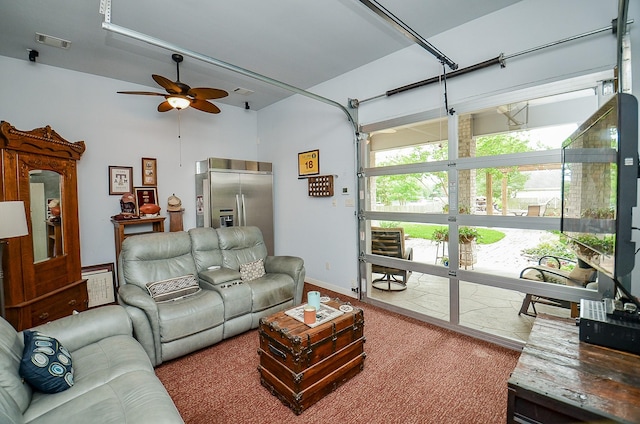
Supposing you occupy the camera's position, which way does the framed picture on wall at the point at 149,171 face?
facing the viewer

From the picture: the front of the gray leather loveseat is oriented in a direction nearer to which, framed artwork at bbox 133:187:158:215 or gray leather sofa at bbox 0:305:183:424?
the gray leather sofa

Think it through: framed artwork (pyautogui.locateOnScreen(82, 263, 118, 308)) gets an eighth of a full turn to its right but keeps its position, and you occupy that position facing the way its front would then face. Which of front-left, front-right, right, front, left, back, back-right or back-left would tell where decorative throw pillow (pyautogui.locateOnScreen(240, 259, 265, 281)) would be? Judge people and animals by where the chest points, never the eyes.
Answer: left

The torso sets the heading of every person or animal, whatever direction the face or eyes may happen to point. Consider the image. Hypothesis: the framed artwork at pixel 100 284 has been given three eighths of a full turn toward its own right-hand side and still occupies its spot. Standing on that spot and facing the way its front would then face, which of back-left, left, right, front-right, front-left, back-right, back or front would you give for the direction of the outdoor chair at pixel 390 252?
back

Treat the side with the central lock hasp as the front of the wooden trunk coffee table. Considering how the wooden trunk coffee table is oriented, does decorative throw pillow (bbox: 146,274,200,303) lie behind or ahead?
behind

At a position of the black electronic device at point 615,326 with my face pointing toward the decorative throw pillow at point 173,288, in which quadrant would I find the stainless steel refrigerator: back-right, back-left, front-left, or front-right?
front-right

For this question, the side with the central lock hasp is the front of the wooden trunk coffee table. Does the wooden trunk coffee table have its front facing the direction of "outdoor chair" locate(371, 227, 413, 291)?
no

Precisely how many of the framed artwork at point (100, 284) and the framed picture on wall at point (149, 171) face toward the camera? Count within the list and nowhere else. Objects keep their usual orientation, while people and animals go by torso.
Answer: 2

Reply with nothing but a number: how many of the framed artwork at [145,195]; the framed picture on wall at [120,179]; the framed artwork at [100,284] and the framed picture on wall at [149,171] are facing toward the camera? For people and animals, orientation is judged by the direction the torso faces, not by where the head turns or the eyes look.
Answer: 4

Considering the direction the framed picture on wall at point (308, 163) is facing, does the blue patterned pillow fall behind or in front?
in front

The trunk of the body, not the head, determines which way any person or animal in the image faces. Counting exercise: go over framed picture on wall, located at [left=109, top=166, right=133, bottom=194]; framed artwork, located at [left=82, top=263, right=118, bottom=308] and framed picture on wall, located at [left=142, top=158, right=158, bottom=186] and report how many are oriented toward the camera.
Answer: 3

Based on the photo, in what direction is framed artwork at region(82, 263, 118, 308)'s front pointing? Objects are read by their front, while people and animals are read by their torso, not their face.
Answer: toward the camera

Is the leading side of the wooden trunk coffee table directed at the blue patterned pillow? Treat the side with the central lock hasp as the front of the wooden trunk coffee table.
no

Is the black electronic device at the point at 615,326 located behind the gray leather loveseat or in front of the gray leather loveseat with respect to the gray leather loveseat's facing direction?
in front

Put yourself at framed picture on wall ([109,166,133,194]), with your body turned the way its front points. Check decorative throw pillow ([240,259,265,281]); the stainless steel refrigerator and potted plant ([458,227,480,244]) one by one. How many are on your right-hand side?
0

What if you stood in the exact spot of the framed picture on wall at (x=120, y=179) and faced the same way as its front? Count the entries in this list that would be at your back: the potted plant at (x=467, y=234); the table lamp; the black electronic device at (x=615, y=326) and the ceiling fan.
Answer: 0

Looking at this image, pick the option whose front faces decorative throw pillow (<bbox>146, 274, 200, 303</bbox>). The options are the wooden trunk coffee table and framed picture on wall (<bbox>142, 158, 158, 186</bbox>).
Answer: the framed picture on wall

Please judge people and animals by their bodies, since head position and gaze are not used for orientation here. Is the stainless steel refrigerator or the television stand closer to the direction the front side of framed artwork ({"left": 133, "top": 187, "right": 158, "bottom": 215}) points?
the television stand
